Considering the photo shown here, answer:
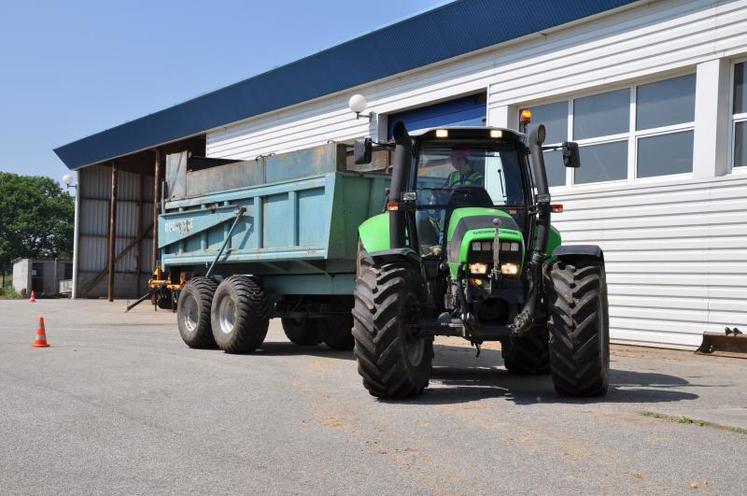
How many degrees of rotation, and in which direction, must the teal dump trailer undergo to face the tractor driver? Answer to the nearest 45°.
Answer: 0° — it already faces them

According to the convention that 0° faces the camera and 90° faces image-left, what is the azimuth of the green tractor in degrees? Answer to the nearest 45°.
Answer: approximately 0°

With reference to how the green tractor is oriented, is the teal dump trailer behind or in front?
behind

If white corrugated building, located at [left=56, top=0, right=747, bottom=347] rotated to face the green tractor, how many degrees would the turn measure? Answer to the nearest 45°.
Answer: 0° — it already faces it

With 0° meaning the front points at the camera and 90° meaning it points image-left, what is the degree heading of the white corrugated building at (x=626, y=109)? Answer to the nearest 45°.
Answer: approximately 45°
